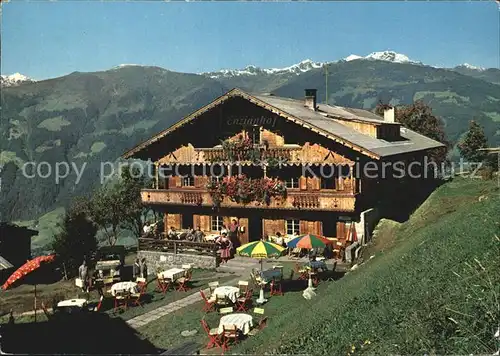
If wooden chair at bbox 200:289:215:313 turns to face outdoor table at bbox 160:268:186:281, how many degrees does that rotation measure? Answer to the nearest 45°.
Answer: approximately 90° to its left

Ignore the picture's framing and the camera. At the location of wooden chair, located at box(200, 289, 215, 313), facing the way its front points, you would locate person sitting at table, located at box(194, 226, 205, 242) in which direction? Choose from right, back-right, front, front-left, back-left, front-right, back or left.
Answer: left

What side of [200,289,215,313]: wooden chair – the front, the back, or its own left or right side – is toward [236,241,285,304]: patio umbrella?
front

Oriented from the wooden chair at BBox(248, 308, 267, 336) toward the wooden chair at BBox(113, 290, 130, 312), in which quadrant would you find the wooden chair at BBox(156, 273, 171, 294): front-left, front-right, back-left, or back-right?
front-right

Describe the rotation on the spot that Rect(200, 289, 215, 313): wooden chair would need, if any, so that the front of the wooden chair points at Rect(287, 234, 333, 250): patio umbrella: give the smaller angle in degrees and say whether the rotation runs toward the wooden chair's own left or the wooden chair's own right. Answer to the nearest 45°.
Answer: approximately 45° to the wooden chair's own left

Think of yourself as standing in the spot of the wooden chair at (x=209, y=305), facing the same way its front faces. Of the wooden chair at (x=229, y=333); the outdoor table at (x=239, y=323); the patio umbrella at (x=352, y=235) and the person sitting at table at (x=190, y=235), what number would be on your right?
2

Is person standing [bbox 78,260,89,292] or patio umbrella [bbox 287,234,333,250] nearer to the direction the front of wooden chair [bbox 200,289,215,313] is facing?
the patio umbrella

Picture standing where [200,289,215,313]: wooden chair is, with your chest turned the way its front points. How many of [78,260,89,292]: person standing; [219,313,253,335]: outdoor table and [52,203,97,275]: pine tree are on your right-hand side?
1

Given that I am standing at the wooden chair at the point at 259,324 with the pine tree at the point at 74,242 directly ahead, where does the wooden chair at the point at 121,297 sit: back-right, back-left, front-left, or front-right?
front-left

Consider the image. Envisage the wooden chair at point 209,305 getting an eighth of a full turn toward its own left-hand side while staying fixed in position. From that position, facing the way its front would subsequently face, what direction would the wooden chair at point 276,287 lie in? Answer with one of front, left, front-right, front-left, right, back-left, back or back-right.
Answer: front

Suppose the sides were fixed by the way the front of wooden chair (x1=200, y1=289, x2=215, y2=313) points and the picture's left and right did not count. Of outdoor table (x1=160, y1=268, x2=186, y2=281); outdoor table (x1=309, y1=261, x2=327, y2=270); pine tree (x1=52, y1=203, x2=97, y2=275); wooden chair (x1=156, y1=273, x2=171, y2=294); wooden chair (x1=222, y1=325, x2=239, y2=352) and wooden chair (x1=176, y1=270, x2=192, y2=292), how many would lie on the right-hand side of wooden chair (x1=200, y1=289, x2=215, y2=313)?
1

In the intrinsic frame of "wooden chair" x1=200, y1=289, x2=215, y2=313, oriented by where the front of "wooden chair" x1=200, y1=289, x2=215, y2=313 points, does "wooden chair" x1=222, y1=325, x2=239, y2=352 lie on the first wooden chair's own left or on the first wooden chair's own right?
on the first wooden chair's own right

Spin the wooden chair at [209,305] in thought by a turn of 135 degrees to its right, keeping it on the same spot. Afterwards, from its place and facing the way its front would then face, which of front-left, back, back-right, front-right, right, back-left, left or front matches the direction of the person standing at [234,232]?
back-right

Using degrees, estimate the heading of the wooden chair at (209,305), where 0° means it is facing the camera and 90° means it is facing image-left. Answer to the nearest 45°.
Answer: approximately 270°

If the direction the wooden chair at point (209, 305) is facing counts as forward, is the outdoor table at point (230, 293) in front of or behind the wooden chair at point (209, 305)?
in front

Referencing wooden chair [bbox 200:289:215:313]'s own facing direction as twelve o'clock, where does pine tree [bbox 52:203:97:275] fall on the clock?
The pine tree is roughly at 8 o'clock from the wooden chair.

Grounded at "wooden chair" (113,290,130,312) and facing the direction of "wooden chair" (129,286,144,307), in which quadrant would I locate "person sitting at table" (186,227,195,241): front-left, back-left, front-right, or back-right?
front-left

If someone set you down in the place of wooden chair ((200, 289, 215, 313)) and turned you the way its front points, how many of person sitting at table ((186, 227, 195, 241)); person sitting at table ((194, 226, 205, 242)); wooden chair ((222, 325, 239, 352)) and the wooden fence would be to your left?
3

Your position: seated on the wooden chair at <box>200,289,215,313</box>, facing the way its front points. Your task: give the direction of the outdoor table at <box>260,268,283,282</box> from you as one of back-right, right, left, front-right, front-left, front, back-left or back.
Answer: front-left
